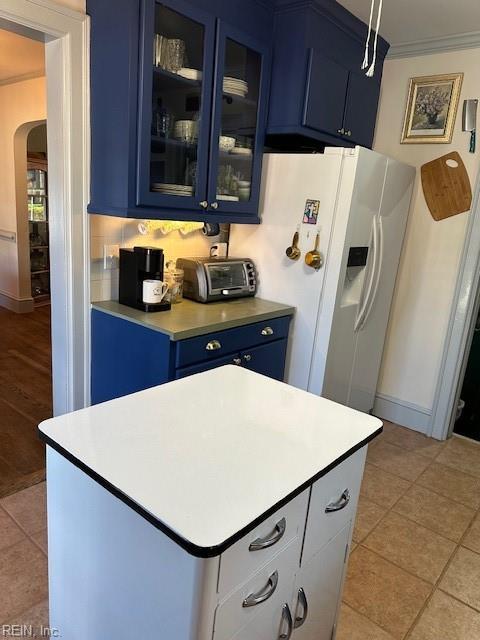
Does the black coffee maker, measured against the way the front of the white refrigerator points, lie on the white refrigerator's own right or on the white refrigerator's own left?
on the white refrigerator's own right

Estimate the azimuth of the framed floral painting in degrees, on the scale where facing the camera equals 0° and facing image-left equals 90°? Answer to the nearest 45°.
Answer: approximately 45°

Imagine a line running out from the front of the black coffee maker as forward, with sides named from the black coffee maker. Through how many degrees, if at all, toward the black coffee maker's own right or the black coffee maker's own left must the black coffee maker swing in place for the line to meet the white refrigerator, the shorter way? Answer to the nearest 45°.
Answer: approximately 45° to the black coffee maker's own left

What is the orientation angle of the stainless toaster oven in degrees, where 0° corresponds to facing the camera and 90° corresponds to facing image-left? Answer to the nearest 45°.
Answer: approximately 315°

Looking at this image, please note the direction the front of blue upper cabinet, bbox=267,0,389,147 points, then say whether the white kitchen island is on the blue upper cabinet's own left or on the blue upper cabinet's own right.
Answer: on the blue upper cabinet's own right

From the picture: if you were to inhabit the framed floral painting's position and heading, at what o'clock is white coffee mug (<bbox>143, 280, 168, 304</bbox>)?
The white coffee mug is roughly at 12 o'clock from the framed floral painting.

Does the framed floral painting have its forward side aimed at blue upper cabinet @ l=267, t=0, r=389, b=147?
no

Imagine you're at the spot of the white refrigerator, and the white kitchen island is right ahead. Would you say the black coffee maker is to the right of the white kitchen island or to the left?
right

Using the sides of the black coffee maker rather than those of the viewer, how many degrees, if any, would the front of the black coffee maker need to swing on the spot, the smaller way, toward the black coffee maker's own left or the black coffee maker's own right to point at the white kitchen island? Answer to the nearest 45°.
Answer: approximately 45° to the black coffee maker's own right
